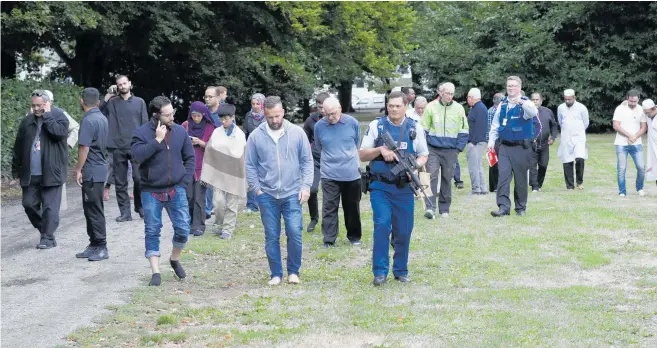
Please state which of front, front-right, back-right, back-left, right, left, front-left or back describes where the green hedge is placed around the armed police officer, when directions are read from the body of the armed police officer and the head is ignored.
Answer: back-right

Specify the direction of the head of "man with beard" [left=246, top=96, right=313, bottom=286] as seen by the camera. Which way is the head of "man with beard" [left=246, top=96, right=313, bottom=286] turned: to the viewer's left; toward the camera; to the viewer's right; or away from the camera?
toward the camera

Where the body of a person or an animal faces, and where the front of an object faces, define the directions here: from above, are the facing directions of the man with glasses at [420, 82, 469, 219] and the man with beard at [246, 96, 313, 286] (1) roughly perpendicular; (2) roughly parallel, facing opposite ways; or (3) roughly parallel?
roughly parallel

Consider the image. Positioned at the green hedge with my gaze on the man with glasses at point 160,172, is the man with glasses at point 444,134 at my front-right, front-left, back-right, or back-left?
front-left

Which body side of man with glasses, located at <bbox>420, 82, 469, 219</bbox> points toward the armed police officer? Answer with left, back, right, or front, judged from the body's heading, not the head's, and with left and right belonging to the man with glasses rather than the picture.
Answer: front

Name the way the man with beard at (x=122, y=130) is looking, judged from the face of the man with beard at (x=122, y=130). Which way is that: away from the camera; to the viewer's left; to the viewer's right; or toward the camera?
toward the camera

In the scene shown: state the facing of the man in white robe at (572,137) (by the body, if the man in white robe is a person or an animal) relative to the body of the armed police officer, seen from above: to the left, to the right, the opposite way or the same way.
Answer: the same way

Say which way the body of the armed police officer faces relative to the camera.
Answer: toward the camera

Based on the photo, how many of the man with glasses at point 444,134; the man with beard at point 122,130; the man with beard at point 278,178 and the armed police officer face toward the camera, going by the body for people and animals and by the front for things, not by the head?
4

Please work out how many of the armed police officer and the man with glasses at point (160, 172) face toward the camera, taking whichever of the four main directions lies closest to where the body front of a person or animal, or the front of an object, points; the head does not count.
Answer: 2

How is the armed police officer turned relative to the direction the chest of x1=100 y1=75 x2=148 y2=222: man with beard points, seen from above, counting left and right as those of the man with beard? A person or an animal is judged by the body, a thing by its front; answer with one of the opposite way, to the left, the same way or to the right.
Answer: the same way

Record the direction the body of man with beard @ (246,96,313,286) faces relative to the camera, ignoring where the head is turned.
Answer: toward the camera

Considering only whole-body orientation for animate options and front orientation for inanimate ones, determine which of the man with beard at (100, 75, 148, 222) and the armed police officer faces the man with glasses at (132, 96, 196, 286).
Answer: the man with beard

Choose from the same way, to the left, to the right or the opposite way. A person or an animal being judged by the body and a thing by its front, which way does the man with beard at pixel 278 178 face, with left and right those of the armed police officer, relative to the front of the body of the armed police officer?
the same way
